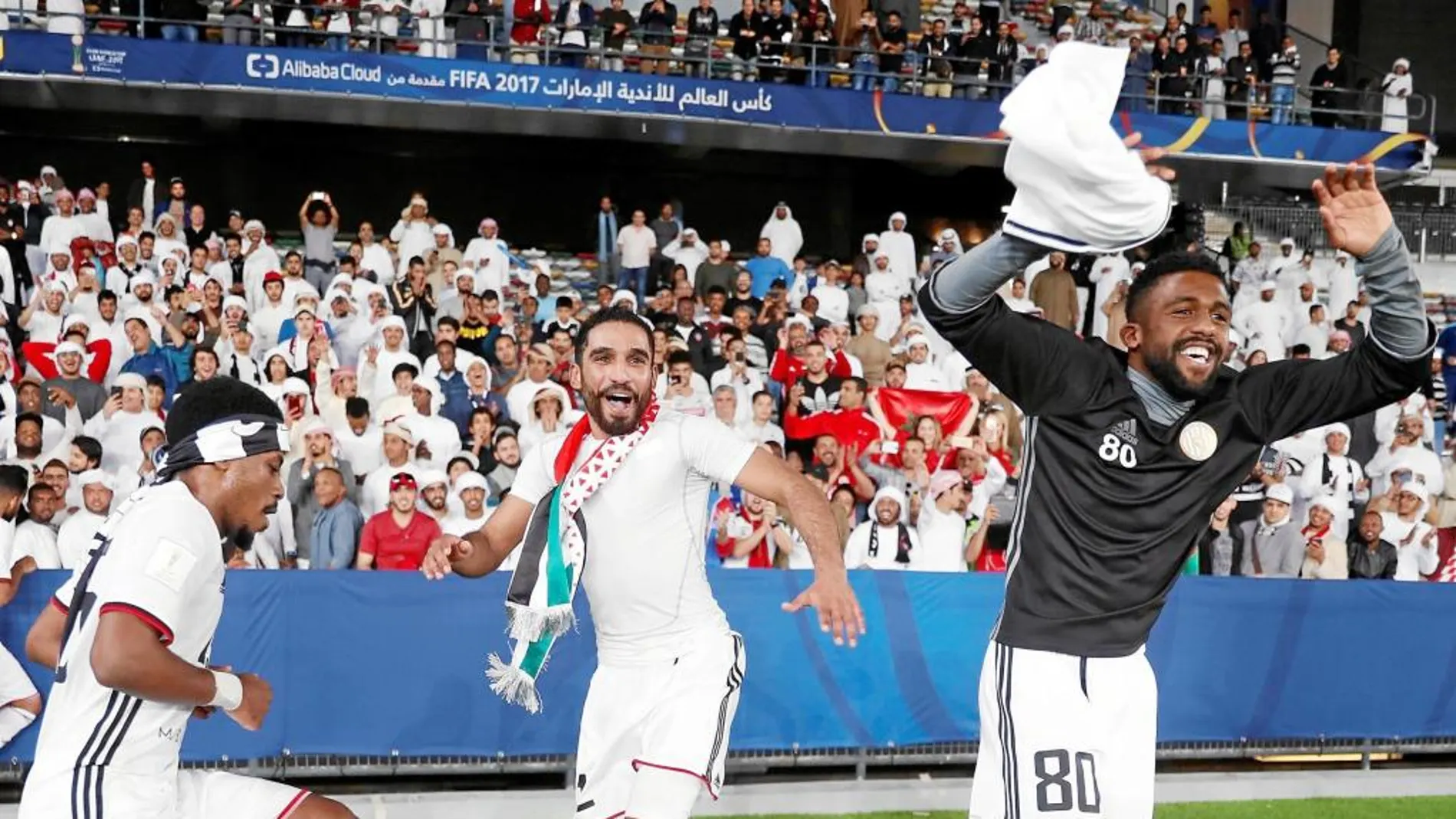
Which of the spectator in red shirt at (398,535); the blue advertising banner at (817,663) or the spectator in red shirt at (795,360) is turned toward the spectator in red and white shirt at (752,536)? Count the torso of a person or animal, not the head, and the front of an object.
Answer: the spectator in red shirt at (795,360)

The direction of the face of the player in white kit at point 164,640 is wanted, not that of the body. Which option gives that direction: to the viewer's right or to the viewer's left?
to the viewer's right

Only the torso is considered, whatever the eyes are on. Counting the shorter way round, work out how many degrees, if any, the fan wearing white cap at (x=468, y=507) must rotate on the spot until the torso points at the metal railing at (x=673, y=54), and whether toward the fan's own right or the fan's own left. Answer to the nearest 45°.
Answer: approximately 180°

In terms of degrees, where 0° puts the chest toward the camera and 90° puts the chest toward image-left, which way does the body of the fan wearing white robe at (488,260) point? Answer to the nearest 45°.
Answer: approximately 0°

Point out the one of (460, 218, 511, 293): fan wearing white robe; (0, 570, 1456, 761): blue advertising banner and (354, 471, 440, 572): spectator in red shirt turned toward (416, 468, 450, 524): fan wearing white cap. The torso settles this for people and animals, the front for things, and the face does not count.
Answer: (460, 218, 511, 293): fan wearing white robe

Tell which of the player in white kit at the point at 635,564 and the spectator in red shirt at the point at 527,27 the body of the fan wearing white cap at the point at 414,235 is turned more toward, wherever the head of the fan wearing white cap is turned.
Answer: the player in white kit

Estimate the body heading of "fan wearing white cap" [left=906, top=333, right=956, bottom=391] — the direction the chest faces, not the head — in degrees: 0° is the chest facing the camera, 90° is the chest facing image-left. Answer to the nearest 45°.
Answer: approximately 0°

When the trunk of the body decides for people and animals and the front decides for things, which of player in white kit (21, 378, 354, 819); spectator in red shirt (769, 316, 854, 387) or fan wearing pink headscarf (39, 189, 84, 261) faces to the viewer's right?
the player in white kit

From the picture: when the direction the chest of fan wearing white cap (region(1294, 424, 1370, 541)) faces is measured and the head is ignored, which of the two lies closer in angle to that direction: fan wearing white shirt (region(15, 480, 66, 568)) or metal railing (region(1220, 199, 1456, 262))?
the fan wearing white shirt

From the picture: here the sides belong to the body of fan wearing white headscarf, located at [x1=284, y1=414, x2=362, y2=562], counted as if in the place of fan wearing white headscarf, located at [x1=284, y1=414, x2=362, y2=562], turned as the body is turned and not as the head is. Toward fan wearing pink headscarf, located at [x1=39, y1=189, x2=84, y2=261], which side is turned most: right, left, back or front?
back
